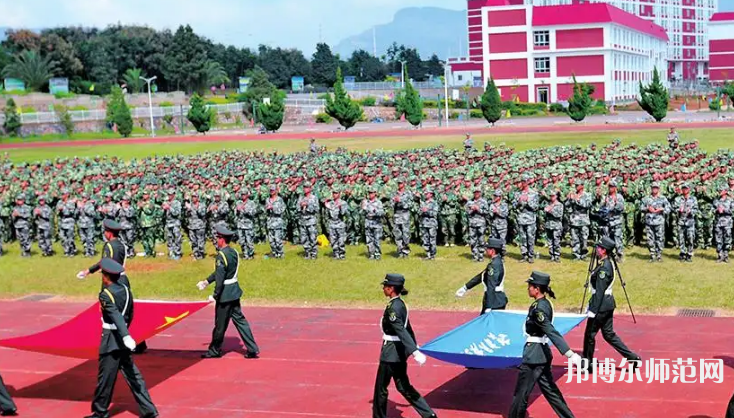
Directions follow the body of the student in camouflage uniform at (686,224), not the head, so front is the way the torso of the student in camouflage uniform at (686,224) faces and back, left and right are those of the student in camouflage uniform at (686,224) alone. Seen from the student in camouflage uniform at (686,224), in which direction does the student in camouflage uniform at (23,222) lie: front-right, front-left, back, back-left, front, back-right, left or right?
right

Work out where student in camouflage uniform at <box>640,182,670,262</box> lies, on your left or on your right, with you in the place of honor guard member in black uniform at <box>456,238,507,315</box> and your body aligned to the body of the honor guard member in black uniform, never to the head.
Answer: on your right

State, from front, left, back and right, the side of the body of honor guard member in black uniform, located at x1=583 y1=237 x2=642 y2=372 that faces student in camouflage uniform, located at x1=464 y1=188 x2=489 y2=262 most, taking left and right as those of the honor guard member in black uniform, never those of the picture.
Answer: right

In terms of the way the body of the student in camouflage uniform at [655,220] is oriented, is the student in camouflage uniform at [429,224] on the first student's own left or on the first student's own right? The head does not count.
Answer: on the first student's own right

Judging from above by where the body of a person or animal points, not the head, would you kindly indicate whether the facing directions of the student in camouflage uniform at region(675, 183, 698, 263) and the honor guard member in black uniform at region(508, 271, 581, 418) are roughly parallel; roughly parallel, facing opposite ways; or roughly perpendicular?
roughly perpendicular

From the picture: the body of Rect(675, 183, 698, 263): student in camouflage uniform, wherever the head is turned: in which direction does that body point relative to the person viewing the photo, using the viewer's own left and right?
facing the viewer

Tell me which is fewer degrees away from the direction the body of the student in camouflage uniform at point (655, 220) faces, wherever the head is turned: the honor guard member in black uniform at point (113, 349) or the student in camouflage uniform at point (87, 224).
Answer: the honor guard member in black uniform

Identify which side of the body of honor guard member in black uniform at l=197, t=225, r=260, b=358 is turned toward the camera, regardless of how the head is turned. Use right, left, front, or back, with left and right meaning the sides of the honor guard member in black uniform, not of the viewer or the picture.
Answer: left

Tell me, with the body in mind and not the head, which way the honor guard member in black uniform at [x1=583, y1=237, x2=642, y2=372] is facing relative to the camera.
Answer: to the viewer's left

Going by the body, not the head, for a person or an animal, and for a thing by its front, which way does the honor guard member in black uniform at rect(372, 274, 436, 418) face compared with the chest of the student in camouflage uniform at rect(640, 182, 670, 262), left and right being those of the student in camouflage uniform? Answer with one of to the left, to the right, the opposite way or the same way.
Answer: to the right

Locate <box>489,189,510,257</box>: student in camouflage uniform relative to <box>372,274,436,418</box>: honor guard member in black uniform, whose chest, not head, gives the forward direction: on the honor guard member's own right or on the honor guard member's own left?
on the honor guard member's own right

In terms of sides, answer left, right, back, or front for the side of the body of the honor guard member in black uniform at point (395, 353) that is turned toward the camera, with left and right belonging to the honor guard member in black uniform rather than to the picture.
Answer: left

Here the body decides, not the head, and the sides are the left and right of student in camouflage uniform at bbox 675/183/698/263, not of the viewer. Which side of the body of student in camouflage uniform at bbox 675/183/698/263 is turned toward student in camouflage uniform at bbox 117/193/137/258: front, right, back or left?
right

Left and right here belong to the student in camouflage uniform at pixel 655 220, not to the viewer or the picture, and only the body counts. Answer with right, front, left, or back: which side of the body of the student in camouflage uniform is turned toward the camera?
front

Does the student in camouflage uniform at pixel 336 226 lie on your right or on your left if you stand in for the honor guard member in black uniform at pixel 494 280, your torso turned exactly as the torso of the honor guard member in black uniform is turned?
on your right

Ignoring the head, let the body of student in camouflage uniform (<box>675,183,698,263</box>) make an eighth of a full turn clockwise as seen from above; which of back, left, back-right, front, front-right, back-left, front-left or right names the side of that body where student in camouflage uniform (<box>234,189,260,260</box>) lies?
front-right

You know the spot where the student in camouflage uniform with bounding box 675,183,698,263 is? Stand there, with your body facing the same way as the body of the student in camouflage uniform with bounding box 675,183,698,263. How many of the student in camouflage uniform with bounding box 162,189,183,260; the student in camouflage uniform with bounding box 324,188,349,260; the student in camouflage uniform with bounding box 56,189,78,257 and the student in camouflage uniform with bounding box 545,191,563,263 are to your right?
4

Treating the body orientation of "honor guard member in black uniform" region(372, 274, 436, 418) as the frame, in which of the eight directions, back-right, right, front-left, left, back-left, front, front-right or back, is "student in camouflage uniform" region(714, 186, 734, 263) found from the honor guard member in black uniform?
back-right

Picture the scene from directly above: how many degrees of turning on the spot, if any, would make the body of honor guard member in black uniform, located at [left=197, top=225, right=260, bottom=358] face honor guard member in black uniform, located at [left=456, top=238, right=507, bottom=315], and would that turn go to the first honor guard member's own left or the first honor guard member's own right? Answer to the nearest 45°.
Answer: approximately 180°
